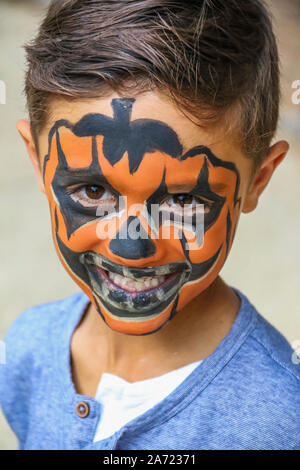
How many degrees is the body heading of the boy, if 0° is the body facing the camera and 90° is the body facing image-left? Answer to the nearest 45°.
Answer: approximately 45°
